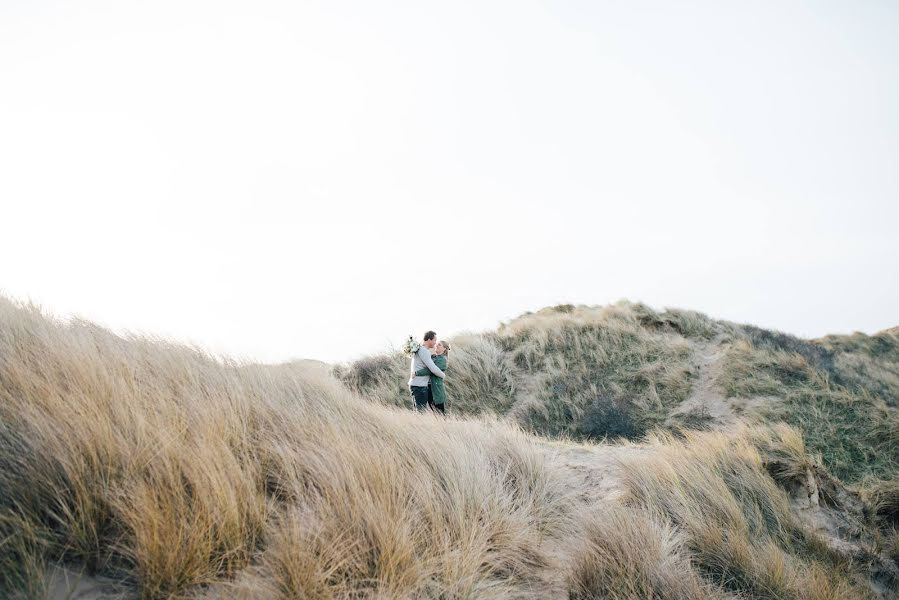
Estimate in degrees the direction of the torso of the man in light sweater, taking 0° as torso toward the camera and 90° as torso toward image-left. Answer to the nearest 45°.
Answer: approximately 270°

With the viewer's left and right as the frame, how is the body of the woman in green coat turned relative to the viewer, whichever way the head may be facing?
facing to the left of the viewer

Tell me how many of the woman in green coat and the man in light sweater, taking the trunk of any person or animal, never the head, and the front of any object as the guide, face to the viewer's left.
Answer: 1

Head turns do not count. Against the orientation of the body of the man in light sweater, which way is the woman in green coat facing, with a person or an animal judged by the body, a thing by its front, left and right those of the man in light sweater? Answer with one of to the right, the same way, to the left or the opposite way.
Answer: the opposite way
